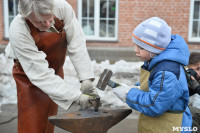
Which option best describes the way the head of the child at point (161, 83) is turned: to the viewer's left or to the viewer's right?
to the viewer's left

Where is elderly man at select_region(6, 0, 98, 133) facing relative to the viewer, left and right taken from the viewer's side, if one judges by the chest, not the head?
facing the viewer and to the right of the viewer

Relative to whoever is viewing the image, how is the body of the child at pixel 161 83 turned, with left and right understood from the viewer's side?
facing to the left of the viewer

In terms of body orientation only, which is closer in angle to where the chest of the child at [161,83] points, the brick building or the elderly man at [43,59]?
the elderly man

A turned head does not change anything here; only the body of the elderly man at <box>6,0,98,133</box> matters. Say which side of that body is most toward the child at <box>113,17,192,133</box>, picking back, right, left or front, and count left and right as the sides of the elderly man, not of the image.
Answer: front

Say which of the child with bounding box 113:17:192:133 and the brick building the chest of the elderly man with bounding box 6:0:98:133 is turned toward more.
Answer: the child

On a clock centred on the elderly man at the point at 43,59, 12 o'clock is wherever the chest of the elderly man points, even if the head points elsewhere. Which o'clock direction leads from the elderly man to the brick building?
The brick building is roughly at 8 o'clock from the elderly man.

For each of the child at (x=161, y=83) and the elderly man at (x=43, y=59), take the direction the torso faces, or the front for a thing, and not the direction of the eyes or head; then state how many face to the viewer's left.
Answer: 1

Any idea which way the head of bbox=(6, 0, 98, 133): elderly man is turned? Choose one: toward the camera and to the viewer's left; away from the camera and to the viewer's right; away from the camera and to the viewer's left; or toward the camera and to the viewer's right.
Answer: toward the camera and to the viewer's right

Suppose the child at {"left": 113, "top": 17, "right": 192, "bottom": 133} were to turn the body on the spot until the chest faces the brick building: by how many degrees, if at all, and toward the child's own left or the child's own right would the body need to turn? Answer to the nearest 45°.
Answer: approximately 90° to the child's own right

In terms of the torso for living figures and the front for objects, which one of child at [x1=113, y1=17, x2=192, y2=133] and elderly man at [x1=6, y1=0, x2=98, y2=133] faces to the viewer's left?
the child
